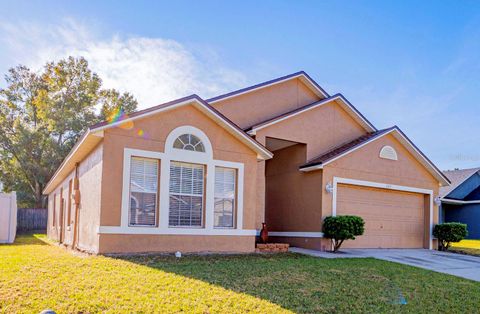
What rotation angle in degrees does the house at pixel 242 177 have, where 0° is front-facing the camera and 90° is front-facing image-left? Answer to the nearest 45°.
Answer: approximately 315°

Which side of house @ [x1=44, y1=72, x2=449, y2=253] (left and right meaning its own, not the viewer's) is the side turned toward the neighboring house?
left

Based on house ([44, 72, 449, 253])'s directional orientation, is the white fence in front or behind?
behind

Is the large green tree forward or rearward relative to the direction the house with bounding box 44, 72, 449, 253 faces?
rearward

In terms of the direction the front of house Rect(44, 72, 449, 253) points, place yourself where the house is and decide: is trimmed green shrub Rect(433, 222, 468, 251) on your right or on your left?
on your left

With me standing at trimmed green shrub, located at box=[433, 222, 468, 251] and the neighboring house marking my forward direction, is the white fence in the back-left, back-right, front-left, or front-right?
back-left

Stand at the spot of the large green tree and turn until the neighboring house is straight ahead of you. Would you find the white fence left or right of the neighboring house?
right

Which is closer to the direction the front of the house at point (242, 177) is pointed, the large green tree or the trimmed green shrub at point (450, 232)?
the trimmed green shrub

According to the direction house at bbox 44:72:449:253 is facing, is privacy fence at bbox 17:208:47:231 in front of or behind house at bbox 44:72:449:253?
behind
